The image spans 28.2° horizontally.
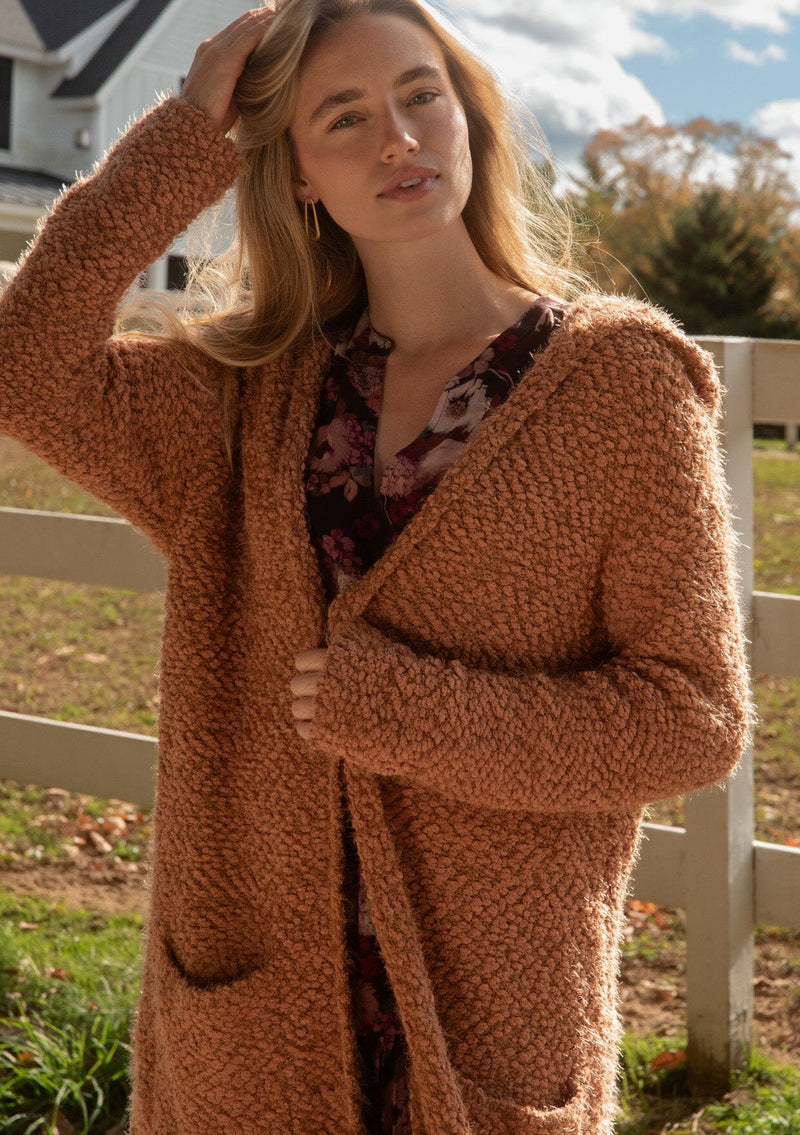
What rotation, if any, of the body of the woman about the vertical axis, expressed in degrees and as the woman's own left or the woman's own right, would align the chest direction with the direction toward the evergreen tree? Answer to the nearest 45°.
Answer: approximately 180°

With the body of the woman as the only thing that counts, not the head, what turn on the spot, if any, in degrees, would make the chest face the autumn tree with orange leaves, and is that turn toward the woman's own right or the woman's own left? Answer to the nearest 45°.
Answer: approximately 180°

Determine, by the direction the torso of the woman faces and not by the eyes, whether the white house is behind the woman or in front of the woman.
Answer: behind

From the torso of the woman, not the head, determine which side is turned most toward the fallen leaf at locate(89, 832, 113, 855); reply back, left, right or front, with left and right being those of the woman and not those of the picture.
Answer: back

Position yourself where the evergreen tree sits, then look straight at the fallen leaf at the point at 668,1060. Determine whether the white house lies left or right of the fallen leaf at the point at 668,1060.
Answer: right

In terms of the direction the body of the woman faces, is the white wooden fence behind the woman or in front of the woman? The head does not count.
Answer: behind

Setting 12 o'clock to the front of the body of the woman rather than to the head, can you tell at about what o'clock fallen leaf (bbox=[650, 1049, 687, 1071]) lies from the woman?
The fallen leaf is roughly at 7 o'clock from the woman.

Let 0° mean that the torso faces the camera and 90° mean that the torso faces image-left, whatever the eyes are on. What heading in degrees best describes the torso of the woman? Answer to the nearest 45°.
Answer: approximately 0°
